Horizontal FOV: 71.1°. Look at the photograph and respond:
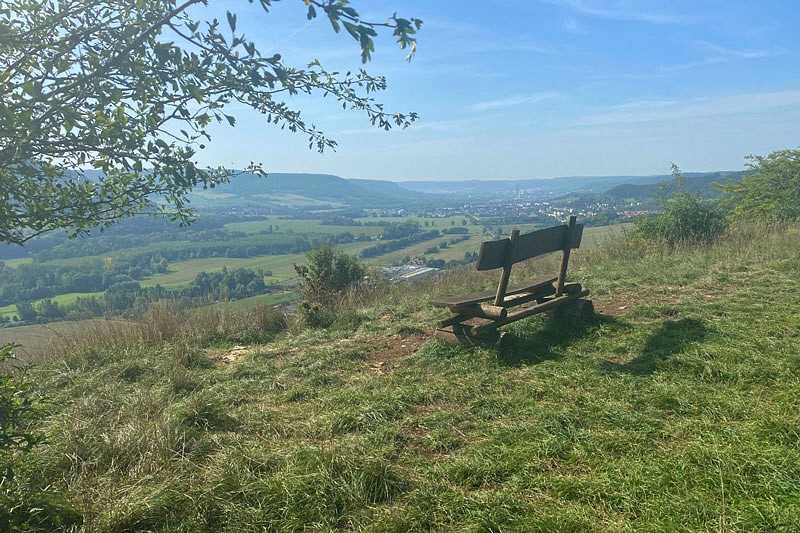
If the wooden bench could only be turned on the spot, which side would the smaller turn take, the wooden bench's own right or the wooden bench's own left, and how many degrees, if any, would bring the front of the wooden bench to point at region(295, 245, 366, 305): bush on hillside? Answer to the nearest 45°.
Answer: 0° — it already faces it

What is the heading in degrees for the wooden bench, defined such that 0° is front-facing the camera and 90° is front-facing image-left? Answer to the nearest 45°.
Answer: approximately 135°

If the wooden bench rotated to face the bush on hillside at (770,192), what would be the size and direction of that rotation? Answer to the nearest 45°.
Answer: approximately 90° to its right

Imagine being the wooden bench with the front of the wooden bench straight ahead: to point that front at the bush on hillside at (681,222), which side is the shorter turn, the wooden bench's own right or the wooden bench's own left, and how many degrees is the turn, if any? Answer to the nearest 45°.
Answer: approximately 90° to the wooden bench's own right

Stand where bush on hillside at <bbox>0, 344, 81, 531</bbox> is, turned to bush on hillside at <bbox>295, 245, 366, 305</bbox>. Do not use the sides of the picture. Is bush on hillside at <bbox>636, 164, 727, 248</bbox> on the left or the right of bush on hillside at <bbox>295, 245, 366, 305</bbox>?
right
